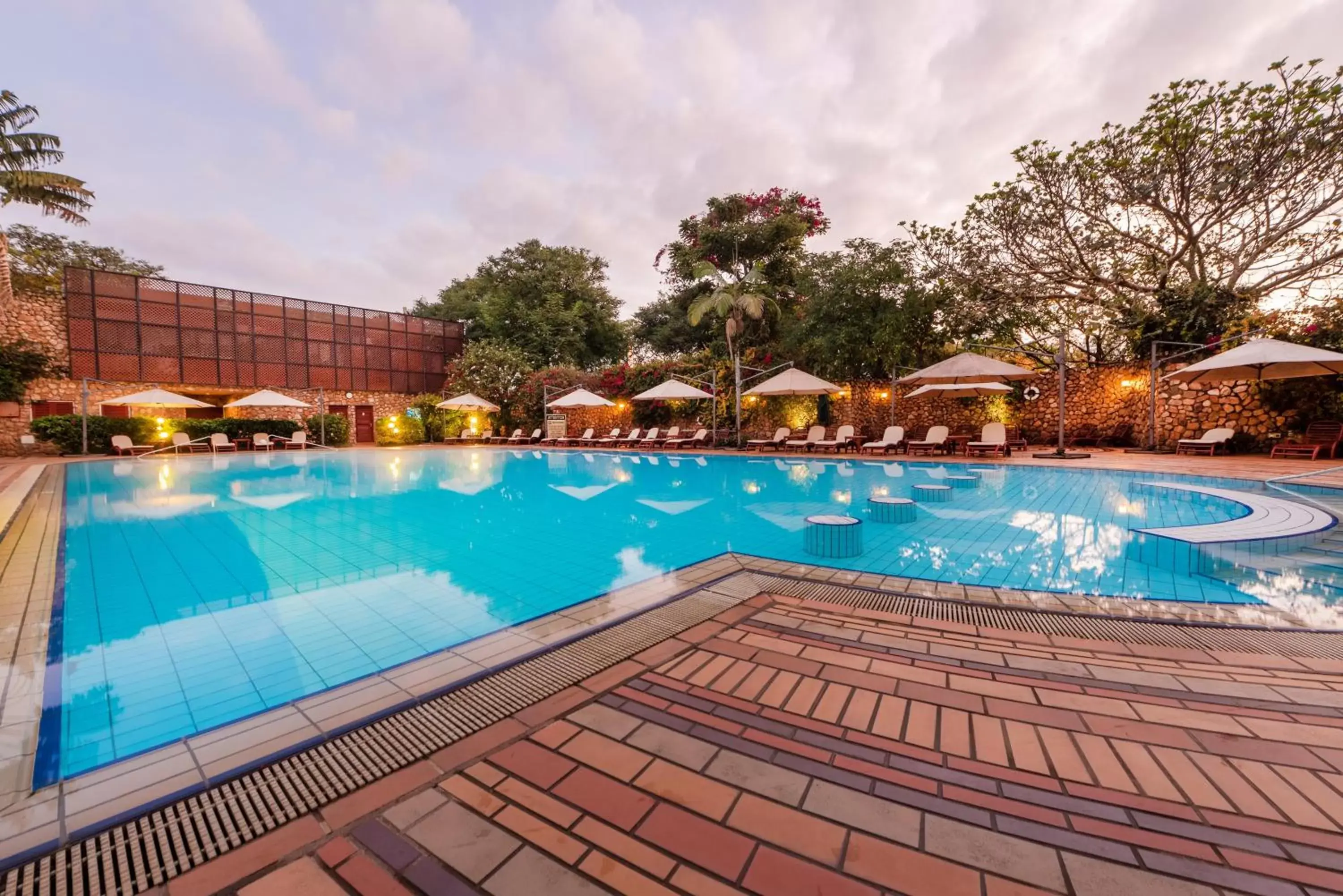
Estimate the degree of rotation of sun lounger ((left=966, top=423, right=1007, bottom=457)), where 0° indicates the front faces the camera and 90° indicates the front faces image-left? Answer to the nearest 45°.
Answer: approximately 45°

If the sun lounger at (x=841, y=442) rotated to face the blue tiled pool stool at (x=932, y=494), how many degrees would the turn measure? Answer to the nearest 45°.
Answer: approximately 45° to its left

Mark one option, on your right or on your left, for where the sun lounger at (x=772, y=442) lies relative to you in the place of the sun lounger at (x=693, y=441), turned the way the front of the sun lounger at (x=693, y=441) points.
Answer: on your left

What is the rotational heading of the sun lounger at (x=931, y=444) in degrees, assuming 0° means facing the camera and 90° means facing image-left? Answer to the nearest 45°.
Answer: approximately 45°

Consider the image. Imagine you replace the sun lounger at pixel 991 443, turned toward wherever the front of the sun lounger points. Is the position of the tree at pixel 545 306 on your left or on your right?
on your right

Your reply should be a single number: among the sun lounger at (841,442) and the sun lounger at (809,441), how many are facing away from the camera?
0

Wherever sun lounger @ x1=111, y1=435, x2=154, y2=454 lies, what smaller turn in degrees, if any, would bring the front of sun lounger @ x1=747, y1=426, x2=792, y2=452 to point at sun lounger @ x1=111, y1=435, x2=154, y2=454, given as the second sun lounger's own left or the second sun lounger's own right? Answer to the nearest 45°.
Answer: approximately 45° to the second sun lounger's own right

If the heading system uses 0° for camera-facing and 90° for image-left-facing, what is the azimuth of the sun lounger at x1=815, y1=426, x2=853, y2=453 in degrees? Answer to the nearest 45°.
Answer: approximately 45°
